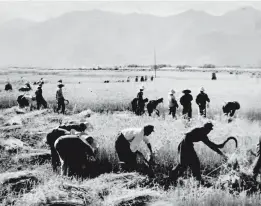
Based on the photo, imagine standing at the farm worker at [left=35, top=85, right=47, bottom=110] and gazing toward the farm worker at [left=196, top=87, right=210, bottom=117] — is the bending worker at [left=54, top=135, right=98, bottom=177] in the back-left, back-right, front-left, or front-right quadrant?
front-right

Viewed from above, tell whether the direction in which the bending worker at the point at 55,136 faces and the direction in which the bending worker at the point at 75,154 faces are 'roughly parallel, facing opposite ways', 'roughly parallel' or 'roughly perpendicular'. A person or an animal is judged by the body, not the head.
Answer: roughly parallel

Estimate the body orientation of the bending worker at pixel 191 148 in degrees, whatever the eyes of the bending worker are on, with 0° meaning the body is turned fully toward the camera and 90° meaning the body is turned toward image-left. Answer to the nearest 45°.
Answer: approximately 270°

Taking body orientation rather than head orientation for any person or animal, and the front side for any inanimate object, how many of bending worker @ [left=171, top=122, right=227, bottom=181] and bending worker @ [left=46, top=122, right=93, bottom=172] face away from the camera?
0

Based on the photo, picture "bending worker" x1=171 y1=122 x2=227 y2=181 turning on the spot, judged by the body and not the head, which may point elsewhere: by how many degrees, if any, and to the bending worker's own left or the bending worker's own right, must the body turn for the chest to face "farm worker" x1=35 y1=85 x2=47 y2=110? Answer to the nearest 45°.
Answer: approximately 135° to the bending worker's own left
